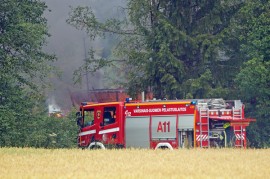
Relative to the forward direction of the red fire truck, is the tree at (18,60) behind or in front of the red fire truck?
in front

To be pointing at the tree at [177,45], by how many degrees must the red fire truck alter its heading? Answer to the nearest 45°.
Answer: approximately 45° to its right

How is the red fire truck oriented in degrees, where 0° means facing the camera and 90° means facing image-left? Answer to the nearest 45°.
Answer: approximately 135°
